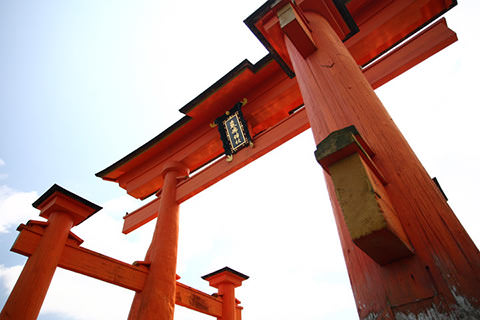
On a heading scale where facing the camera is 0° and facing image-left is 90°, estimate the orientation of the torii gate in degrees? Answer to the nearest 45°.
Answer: approximately 45°
